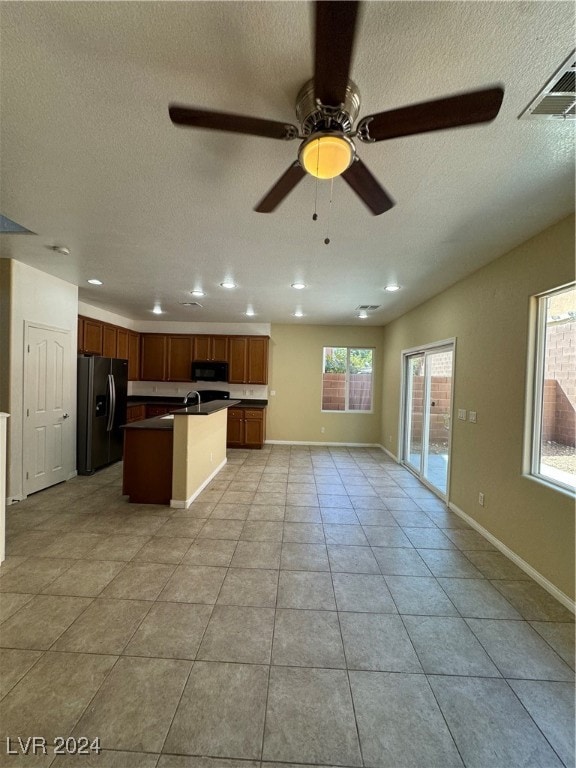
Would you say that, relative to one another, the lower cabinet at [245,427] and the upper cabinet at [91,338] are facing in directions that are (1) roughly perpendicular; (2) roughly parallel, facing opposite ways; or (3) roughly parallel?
roughly perpendicular

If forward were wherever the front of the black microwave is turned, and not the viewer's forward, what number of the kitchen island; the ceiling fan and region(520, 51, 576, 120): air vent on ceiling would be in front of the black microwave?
3

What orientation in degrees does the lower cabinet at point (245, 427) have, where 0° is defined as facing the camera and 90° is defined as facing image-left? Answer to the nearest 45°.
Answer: approximately 0°

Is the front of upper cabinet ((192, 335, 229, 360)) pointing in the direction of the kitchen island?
yes

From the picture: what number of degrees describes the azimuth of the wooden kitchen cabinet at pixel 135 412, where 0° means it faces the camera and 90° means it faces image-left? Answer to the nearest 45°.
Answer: approximately 315°

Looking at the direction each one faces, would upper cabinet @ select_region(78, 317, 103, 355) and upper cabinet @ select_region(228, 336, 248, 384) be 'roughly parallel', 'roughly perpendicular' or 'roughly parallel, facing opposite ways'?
roughly perpendicular

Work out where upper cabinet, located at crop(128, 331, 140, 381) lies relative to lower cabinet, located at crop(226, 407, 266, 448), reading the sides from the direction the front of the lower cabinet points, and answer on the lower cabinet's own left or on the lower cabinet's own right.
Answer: on the lower cabinet's own right

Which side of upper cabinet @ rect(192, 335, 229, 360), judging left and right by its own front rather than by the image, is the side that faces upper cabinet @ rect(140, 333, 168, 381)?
right

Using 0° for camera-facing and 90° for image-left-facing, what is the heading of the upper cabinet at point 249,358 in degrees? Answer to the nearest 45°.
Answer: approximately 0°
